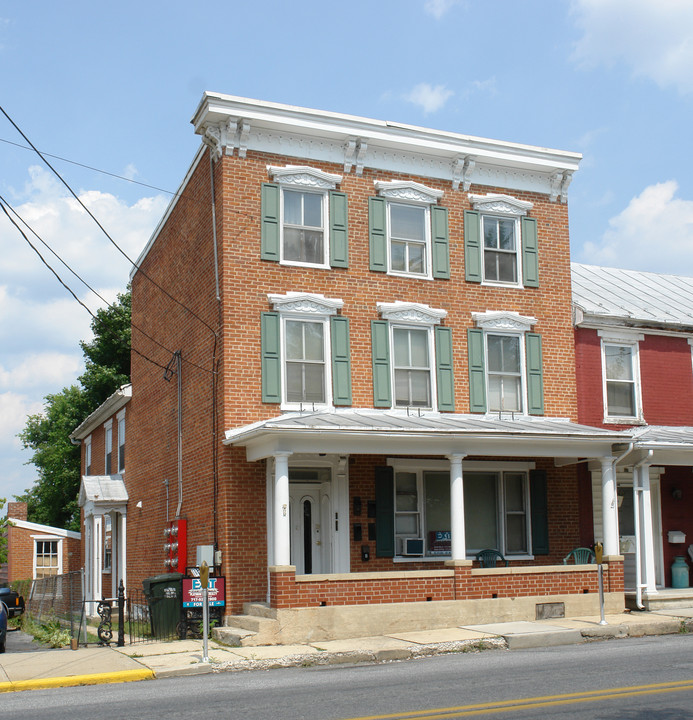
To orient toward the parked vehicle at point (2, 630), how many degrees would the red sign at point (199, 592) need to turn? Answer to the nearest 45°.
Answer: approximately 90° to its right

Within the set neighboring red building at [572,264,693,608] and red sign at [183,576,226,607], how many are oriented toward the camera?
2

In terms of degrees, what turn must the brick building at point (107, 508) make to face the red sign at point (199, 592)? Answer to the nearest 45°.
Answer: approximately 45° to its left

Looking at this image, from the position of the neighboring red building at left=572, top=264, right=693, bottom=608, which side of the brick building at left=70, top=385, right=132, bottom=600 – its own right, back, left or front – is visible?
left

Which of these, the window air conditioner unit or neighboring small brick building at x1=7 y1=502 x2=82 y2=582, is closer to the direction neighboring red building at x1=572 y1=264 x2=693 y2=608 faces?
the window air conditioner unit

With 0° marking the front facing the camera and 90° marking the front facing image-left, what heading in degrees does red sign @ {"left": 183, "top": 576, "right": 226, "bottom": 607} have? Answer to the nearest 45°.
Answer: approximately 0°

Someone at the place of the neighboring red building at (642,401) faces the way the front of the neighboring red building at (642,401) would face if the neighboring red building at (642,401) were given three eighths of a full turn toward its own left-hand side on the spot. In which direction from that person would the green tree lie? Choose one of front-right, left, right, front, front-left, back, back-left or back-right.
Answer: left
